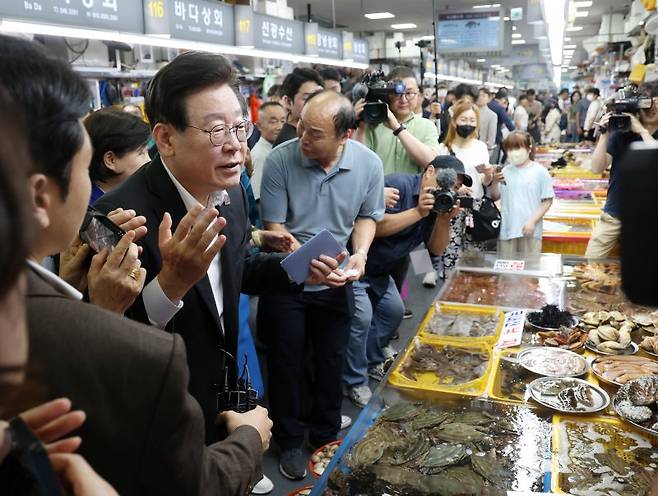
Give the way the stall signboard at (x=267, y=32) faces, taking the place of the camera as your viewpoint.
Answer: facing the viewer and to the right of the viewer

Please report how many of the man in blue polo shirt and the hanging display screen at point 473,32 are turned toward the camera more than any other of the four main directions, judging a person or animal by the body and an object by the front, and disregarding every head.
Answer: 2

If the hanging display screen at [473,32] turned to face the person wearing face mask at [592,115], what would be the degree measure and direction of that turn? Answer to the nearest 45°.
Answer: approximately 90° to its left

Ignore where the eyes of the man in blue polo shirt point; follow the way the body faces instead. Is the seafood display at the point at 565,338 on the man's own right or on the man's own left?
on the man's own left

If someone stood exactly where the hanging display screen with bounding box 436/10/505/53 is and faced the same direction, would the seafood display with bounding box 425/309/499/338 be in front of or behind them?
in front

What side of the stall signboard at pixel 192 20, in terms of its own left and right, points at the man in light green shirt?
front

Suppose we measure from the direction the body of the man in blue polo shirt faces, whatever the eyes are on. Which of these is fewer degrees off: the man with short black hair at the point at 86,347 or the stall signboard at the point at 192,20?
the man with short black hair

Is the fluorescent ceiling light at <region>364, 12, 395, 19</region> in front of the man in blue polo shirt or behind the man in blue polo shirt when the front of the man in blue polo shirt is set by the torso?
behind

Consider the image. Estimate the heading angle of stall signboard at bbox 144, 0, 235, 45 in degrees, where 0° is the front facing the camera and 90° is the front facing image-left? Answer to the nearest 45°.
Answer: approximately 315°

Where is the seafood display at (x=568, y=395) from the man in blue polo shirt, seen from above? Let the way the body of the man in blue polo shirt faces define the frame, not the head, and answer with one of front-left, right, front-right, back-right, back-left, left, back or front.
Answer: front-left
